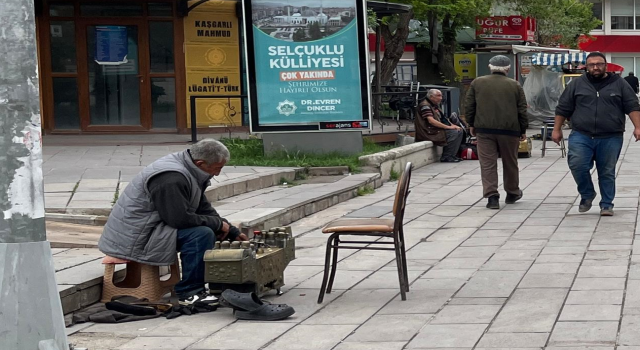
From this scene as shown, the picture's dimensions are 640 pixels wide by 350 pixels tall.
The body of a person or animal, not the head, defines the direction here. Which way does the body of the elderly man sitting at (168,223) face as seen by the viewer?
to the viewer's right

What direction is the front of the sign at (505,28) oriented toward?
toward the camera

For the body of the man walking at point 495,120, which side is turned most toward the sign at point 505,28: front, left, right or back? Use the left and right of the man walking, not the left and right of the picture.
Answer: front

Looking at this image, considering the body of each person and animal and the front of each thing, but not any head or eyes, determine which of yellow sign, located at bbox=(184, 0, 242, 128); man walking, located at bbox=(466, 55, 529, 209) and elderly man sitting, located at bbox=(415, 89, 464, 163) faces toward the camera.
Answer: the yellow sign

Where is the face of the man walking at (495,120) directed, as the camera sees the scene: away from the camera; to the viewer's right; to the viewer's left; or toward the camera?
away from the camera

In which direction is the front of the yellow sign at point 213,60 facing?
toward the camera

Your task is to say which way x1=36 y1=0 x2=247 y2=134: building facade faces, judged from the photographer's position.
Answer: facing the viewer

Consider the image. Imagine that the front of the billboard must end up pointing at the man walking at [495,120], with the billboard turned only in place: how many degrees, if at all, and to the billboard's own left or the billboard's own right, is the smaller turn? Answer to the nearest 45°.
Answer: approximately 45° to the billboard's own left

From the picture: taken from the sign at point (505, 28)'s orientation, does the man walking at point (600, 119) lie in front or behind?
in front

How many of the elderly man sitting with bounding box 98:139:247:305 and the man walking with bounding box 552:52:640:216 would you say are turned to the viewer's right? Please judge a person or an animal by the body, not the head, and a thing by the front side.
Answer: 1

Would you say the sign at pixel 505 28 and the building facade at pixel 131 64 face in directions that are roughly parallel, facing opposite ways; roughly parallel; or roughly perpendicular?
roughly parallel

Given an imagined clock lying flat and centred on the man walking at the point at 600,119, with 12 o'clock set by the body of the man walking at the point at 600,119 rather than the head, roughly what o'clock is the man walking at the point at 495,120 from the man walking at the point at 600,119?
the man walking at the point at 495,120 is roughly at 4 o'clock from the man walking at the point at 600,119.

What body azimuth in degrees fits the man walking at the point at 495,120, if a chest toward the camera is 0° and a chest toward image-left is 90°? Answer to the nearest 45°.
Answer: approximately 180°

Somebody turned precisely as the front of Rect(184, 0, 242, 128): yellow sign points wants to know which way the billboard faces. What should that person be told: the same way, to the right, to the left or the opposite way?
the same way

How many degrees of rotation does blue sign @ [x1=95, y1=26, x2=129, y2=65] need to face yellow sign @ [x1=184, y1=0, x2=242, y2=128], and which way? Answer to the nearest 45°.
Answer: approximately 90° to its left

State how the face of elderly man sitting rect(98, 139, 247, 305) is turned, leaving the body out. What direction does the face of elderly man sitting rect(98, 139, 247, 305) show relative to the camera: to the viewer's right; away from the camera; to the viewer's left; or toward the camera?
to the viewer's right
